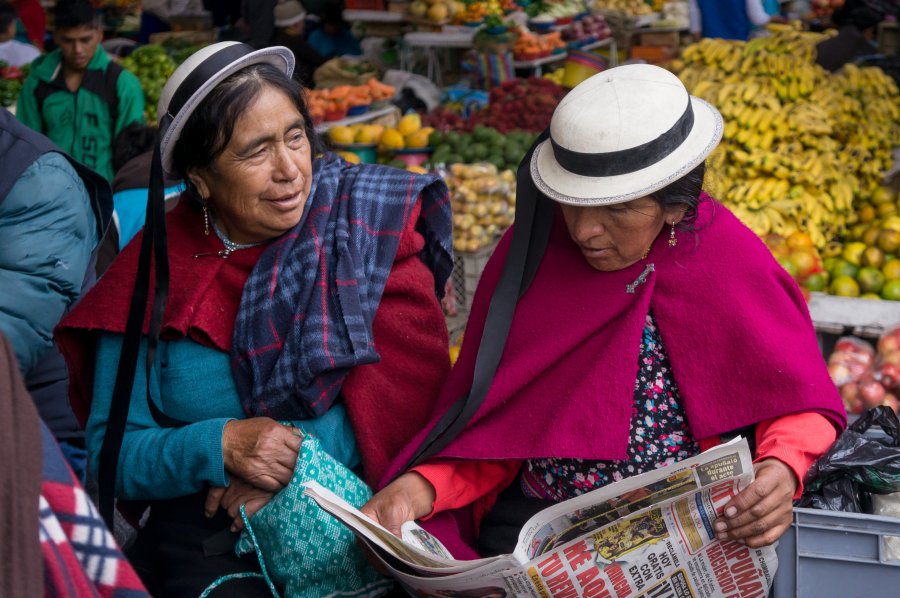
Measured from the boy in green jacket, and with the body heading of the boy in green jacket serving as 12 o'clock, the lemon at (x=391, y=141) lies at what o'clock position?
The lemon is roughly at 9 o'clock from the boy in green jacket.

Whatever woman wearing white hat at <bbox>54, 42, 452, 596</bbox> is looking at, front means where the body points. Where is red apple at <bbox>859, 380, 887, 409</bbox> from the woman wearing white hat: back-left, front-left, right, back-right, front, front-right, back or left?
left

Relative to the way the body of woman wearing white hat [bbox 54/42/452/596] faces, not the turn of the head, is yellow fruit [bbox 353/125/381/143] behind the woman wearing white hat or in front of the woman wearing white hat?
behind

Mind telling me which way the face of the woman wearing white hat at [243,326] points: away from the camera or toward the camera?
toward the camera

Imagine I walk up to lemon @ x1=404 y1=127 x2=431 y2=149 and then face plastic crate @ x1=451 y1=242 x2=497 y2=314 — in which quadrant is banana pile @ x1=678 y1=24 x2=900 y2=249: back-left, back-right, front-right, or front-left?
front-left

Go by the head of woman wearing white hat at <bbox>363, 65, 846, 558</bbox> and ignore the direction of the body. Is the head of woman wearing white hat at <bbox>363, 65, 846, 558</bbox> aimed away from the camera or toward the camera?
toward the camera

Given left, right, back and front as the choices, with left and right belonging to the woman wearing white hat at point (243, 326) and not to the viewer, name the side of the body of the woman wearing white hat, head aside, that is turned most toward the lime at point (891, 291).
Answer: left

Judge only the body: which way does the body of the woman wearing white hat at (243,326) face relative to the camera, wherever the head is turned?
toward the camera

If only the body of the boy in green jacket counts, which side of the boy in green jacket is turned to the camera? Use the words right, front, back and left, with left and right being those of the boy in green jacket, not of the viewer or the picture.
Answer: front

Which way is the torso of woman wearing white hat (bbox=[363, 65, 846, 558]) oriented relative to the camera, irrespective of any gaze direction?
toward the camera

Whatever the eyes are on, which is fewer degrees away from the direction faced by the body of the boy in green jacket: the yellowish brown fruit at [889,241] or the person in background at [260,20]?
the yellowish brown fruit

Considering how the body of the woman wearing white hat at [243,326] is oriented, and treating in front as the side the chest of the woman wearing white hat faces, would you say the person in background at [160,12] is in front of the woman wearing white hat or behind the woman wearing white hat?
behind

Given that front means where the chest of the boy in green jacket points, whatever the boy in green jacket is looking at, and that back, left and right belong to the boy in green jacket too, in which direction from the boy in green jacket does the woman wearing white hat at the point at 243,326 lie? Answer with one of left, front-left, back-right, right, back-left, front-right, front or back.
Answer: front

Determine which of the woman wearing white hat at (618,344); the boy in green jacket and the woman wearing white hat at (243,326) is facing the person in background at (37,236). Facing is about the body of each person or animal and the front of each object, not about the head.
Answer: the boy in green jacket

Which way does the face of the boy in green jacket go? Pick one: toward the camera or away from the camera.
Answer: toward the camera

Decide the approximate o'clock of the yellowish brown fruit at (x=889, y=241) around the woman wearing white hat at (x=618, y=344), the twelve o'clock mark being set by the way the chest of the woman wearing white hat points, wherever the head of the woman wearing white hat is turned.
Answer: The yellowish brown fruit is roughly at 7 o'clock from the woman wearing white hat.
